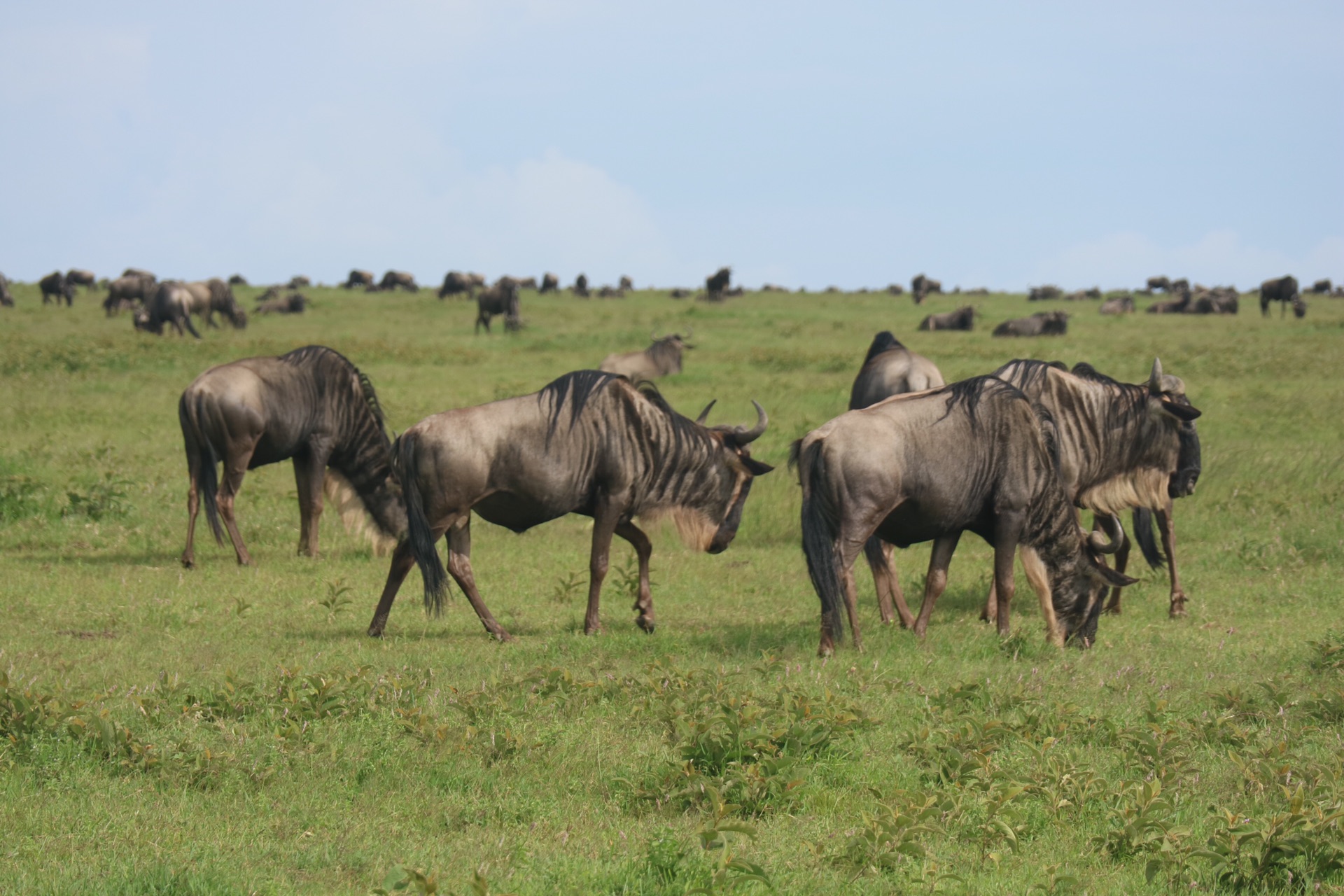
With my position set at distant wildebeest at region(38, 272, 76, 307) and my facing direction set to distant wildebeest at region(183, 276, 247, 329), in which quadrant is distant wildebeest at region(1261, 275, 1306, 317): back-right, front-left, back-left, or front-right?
front-left

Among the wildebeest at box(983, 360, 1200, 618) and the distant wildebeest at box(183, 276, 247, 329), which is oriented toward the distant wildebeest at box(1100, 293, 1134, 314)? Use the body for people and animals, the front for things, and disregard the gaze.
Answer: the distant wildebeest at box(183, 276, 247, 329)

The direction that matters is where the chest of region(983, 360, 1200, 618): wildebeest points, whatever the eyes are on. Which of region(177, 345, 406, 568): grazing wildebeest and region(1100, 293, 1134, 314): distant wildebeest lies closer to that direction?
the distant wildebeest

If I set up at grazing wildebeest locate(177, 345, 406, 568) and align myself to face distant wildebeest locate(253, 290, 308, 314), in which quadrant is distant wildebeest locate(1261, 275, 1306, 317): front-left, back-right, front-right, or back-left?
front-right

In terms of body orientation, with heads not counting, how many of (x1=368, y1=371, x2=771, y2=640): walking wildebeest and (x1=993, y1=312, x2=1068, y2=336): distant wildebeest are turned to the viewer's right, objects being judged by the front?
2

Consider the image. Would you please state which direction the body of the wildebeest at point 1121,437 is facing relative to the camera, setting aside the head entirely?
to the viewer's right

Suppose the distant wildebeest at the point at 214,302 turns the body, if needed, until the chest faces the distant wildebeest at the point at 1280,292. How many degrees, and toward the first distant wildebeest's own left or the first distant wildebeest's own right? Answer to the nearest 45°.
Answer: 0° — it already faces it
